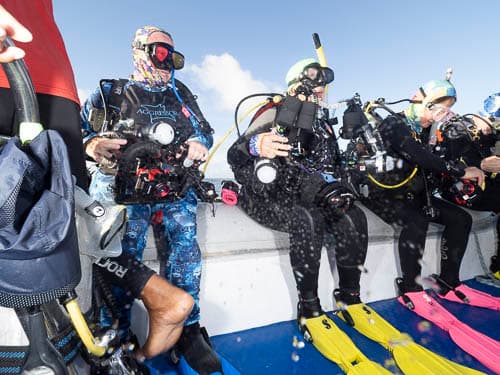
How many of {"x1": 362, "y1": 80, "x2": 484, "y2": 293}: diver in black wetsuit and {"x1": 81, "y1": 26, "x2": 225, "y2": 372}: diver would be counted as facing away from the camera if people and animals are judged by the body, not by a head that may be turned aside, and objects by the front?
0

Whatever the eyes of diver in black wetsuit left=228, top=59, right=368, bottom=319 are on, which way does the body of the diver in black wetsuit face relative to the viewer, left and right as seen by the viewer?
facing the viewer and to the right of the viewer

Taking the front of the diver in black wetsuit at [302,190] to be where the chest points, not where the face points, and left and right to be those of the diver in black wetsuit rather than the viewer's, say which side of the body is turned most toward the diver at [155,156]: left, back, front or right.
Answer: right

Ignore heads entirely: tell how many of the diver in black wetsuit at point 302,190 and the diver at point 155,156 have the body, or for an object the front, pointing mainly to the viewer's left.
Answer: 0

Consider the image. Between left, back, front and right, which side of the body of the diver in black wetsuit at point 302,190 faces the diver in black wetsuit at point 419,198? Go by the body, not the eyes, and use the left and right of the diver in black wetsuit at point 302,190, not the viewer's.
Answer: left

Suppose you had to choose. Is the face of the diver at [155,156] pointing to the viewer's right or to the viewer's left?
to the viewer's right

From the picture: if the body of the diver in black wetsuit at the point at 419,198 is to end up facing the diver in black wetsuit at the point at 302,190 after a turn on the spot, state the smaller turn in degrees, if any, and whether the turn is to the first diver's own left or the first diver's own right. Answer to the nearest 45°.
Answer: approximately 90° to the first diver's own right

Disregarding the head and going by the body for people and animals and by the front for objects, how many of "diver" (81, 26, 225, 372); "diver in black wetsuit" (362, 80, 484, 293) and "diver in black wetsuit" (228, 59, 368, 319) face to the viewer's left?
0

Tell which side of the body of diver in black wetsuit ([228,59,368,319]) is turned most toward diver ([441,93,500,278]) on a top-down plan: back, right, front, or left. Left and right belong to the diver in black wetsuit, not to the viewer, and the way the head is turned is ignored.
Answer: left
